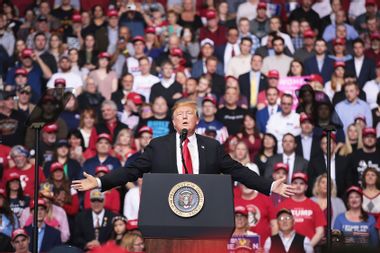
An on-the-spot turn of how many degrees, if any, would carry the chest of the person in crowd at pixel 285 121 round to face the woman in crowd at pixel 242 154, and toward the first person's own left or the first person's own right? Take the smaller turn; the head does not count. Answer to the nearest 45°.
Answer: approximately 45° to the first person's own right

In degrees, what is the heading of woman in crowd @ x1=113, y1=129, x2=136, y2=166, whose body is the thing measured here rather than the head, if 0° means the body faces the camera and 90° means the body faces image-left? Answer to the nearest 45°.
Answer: approximately 0°

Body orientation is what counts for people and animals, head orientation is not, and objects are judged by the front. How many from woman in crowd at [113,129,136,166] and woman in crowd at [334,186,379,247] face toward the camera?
2

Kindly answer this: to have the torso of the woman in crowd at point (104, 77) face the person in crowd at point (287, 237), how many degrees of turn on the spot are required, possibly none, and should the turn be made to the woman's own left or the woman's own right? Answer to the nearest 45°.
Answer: approximately 45° to the woman's own left

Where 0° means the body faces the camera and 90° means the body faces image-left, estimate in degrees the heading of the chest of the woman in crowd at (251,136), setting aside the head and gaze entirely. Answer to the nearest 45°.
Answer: approximately 0°

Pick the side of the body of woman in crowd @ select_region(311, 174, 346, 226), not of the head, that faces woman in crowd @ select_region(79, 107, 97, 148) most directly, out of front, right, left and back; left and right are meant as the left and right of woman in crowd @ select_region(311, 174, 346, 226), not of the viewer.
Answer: right
